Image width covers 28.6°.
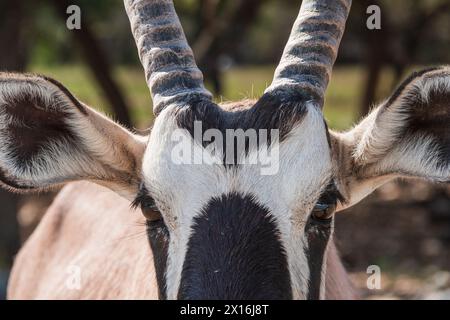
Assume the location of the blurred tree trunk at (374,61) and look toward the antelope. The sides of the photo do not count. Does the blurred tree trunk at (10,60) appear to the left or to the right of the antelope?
right

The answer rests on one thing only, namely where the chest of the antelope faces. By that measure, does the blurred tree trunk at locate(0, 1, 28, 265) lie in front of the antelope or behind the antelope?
behind

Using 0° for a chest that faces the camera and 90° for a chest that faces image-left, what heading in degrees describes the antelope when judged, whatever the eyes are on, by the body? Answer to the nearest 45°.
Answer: approximately 0°

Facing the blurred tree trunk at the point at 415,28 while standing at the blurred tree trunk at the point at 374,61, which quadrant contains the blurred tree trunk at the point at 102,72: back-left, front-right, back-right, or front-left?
back-left

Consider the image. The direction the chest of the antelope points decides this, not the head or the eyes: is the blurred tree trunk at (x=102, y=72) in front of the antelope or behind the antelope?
behind

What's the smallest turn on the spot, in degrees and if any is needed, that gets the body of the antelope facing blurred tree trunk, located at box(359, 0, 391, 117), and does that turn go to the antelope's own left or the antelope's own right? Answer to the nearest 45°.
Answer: approximately 180°

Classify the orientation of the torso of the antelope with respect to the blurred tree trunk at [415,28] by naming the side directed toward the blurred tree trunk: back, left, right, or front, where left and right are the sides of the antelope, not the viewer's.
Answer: back

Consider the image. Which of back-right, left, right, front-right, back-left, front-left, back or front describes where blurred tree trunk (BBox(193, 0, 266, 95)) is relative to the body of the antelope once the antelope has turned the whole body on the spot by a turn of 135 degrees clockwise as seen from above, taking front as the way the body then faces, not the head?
front-right
